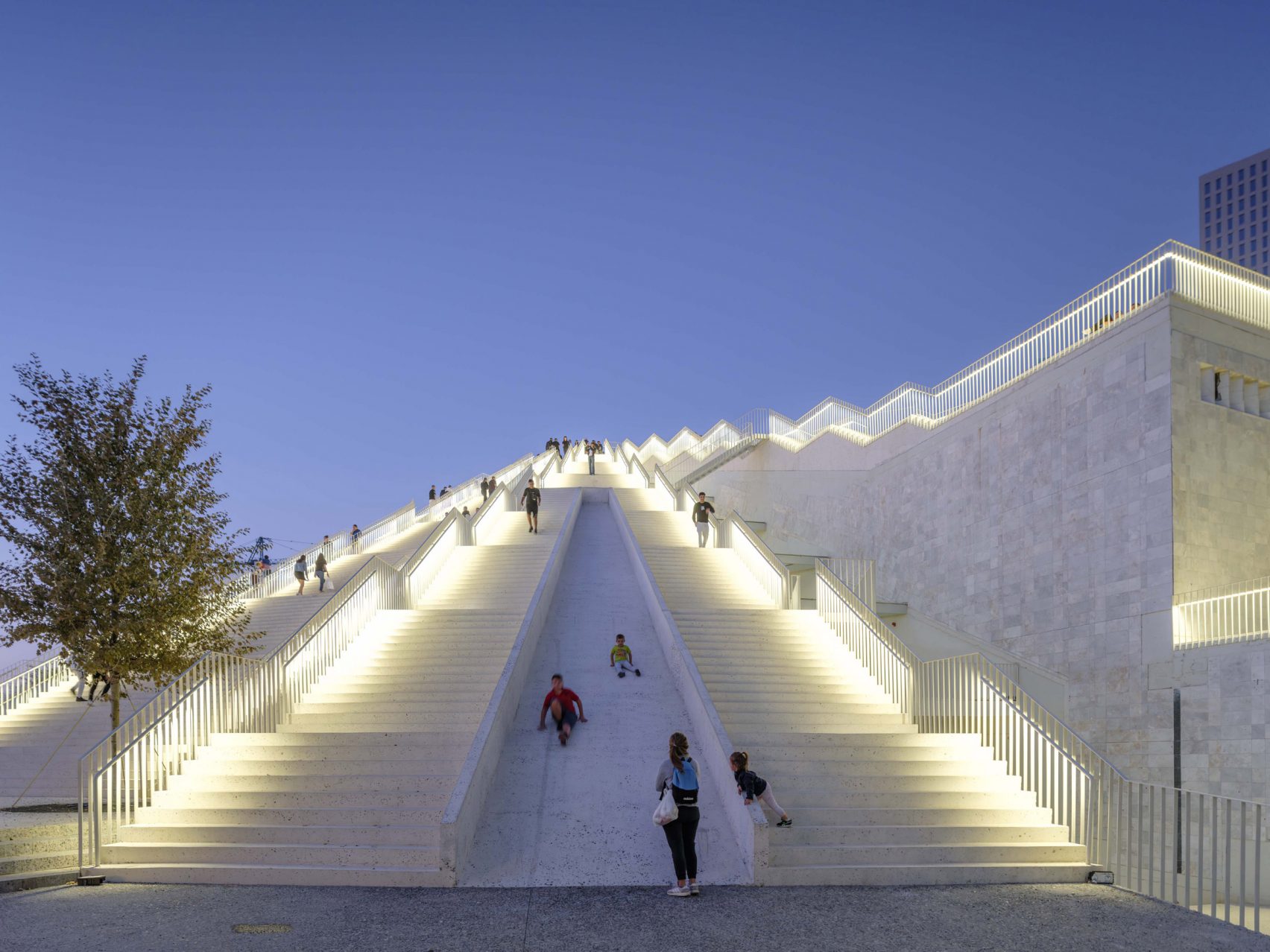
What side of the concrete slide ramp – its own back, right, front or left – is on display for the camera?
front

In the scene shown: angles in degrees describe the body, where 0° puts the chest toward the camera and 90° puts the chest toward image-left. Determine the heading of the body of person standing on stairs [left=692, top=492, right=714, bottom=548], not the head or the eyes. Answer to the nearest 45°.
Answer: approximately 0°

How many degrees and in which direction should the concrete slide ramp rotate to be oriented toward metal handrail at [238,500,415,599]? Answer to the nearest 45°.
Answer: approximately 180°

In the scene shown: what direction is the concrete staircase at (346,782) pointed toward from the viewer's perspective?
toward the camera

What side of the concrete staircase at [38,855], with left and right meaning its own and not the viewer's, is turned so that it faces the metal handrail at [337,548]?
back

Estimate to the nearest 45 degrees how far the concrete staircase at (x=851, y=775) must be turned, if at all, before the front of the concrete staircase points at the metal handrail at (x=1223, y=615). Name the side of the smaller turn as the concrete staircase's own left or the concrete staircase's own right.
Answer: approximately 135° to the concrete staircase's own left

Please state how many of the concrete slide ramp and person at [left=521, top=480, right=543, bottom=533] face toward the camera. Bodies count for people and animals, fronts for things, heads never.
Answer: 2

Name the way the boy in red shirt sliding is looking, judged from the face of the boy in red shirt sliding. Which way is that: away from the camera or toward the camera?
toward the camera

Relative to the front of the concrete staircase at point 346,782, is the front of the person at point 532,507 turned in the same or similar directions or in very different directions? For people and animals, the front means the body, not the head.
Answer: same or similar directions

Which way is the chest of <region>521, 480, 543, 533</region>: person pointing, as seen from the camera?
toward the camera
